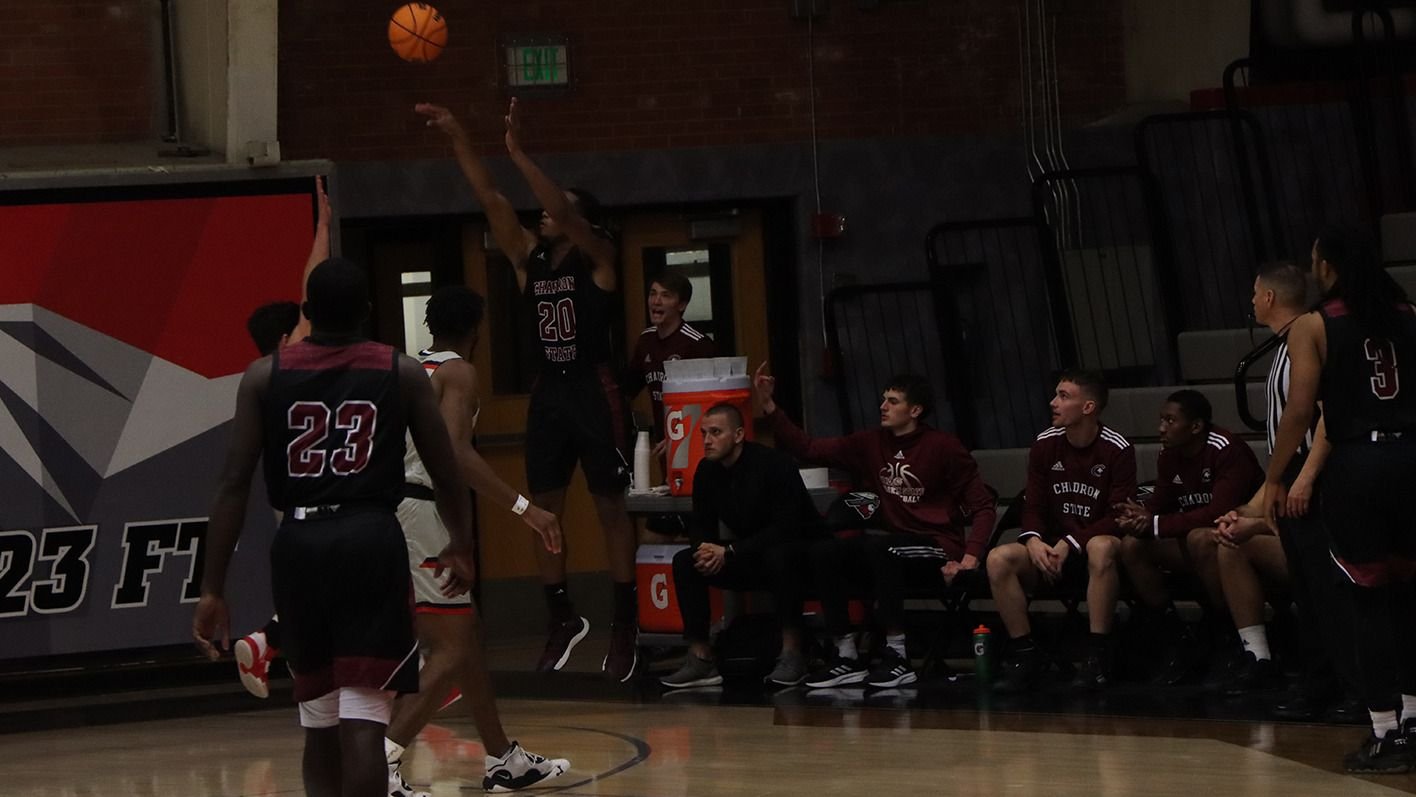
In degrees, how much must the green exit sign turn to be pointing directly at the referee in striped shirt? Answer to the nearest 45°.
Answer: approximately 45° to its left

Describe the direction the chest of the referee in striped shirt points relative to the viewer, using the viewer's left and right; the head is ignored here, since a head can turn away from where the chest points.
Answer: facing to the left of the viewer

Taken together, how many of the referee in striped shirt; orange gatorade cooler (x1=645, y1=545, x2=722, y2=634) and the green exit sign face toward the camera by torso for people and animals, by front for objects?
2

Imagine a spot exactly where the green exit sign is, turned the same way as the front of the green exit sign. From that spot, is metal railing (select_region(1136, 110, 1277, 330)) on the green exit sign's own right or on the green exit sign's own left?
on the green exit sign's own left

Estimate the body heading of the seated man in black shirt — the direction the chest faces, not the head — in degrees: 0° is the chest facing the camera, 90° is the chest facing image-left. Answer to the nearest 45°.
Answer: approximately 45°

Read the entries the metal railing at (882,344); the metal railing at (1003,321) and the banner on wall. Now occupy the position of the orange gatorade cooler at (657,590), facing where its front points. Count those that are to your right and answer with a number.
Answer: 1

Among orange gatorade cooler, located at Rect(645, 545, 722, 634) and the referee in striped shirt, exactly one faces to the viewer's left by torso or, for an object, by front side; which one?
the referee in striped shirt

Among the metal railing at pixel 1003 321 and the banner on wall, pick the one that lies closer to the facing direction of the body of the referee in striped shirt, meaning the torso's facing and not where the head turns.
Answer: the banner on wall

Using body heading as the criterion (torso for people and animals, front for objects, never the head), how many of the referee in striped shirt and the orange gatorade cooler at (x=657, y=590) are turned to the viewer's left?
1
